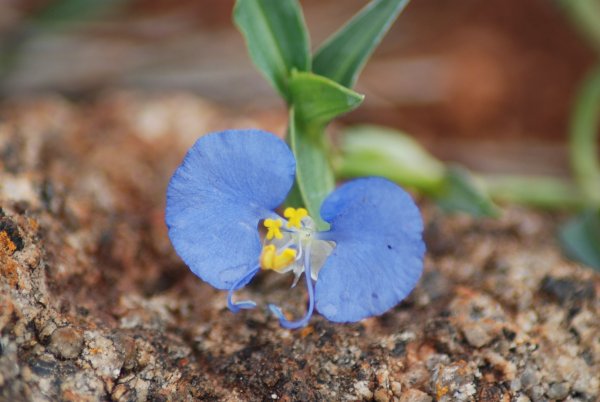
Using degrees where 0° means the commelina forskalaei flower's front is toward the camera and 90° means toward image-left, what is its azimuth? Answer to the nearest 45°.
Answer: approximately 0°

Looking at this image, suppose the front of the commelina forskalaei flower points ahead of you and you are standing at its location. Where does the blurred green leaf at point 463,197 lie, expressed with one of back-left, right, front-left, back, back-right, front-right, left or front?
back-left

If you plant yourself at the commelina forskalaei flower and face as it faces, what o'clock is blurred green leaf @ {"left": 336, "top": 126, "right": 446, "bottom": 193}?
The blurred green leaf is roughly at 7 o'clock from the commelina forskalaei flower.
